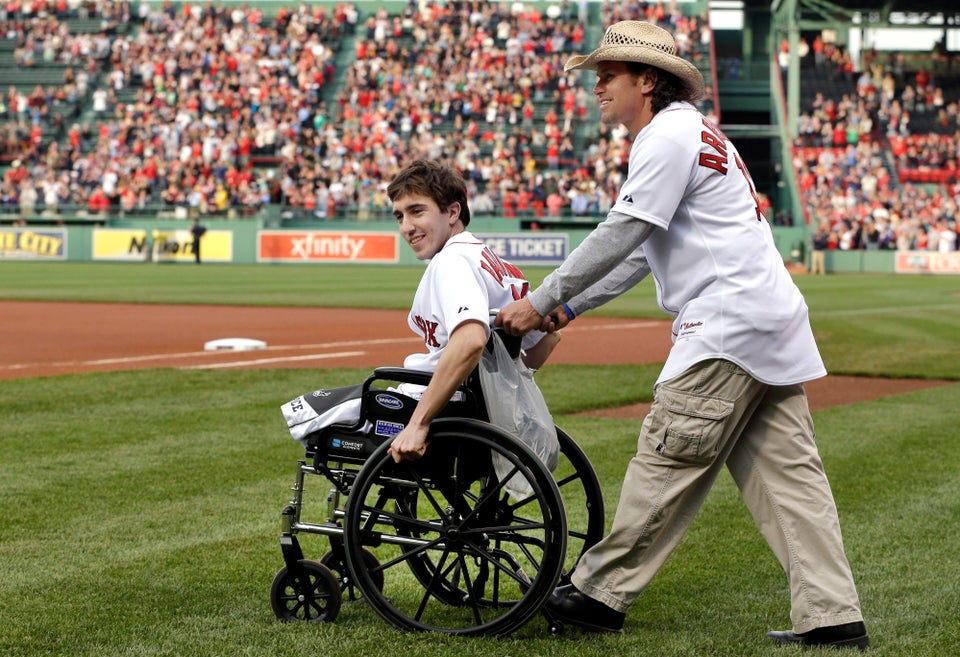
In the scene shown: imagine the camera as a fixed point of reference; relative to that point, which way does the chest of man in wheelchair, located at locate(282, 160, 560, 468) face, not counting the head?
to the viewer's left

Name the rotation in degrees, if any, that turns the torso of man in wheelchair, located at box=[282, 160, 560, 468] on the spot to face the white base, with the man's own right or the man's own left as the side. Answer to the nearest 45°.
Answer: approximately 90° to the man's own right

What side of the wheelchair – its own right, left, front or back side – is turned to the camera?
left

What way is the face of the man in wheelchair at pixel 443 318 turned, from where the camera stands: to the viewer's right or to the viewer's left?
to the viewer's left
